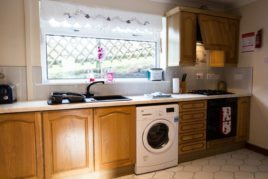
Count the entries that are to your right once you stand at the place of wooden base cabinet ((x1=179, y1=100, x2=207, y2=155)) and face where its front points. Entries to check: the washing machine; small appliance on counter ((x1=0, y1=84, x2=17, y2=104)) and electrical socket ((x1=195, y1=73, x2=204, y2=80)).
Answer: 2

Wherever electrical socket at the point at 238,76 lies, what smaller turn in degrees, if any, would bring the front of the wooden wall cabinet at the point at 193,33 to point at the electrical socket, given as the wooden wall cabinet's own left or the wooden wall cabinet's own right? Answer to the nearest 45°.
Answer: approximately 90° to the wooden wall cabinet's own left

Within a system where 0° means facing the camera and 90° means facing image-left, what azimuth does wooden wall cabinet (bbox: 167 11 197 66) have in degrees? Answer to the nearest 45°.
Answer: approximately 315°

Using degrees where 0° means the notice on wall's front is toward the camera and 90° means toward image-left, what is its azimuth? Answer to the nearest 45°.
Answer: approximately 45°

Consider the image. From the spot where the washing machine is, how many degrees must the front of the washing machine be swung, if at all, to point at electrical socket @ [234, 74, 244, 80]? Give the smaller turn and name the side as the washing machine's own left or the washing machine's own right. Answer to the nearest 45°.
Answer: approximately 90° to the washing machine's own left

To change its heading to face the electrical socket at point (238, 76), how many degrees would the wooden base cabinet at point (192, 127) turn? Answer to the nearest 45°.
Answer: approximately 90° to its left

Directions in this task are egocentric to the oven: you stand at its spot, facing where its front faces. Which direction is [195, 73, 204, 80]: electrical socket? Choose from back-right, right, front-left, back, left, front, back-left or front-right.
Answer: back
